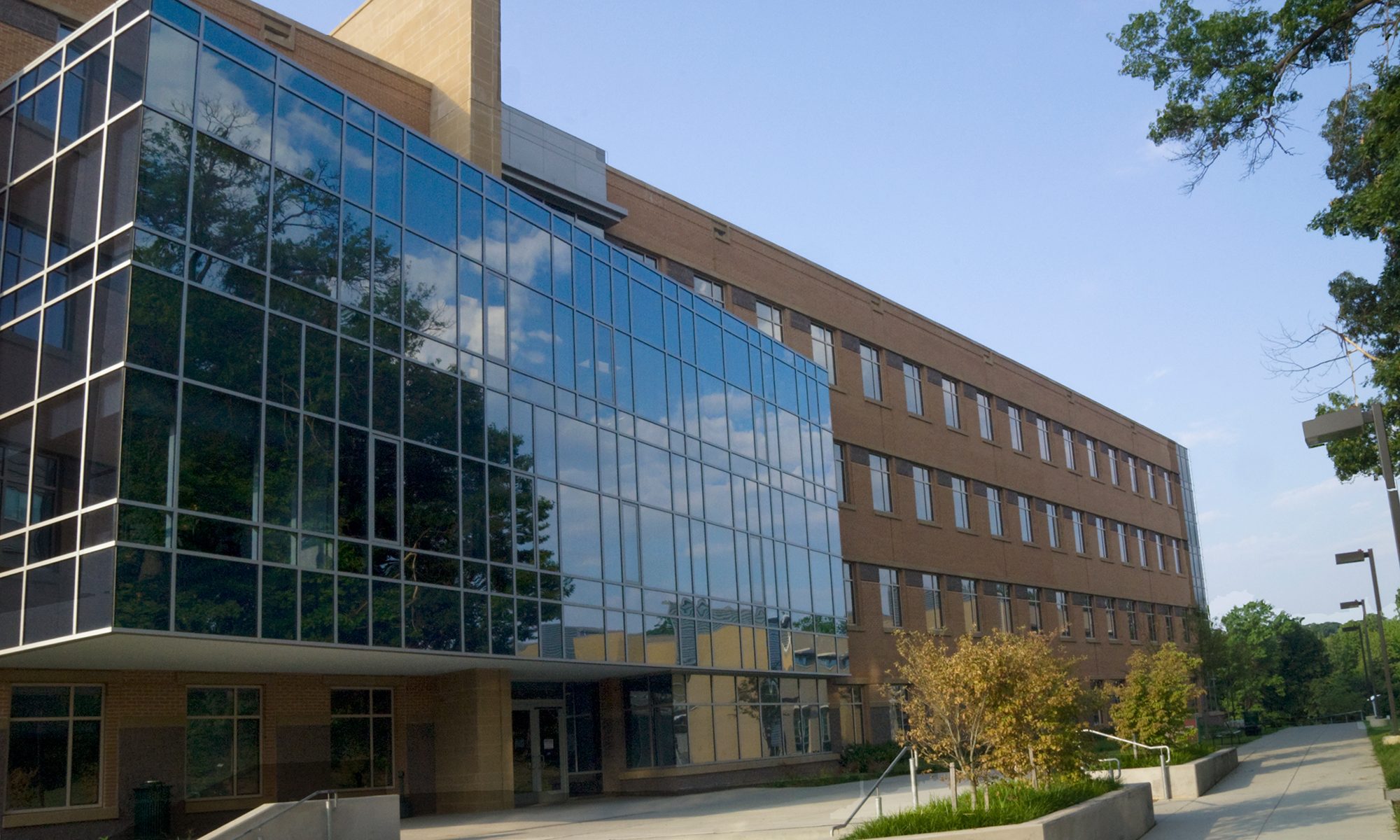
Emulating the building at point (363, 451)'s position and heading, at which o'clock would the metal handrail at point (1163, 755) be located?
The metal handrail is roughly at 10 o'clock from the building.

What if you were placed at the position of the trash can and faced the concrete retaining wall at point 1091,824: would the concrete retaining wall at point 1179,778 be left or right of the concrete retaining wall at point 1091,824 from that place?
left

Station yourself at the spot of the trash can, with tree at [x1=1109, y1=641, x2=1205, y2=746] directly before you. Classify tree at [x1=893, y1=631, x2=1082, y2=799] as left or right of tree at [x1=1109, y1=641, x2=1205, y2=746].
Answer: right

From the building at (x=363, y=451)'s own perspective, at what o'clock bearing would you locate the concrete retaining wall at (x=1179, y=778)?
The concrete retaining wall is roughly at 10 o'clock from the building.

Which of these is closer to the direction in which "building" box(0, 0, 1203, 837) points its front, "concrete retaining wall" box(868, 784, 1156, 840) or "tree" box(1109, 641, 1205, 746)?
the concrete retaining wall

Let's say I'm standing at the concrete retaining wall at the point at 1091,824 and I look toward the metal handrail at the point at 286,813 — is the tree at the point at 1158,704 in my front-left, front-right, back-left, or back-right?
back-right

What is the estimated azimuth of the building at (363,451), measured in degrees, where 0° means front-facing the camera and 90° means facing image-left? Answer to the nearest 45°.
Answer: approximately 315°
